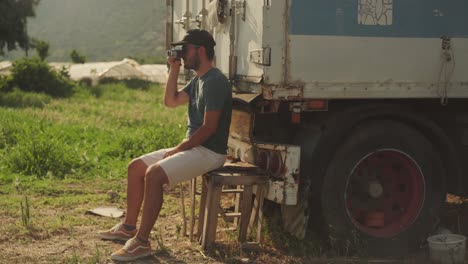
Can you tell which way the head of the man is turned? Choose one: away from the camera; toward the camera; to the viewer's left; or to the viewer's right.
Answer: to the viewer's left

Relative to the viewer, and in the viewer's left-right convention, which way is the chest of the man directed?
facing to the left of the viewer

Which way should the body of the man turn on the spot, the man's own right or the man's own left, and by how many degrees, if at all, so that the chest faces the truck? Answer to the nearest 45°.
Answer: approximately 180°

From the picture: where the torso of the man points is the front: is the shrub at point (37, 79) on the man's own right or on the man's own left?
on the man's own right

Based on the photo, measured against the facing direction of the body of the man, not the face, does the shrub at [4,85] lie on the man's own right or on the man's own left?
on the man's own right

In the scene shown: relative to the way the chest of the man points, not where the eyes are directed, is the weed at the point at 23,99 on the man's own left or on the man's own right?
on the man's own right

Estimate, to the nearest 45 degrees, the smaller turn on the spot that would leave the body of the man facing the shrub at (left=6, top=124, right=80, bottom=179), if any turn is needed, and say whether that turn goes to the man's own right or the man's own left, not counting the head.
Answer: approximately 45° to the man's own right
